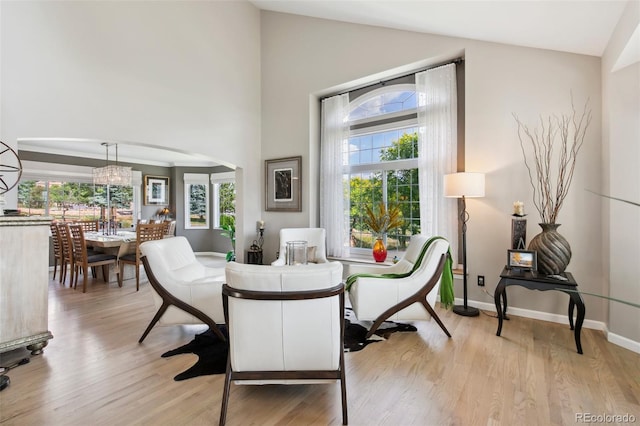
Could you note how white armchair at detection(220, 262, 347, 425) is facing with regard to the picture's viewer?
facing away from the viewer

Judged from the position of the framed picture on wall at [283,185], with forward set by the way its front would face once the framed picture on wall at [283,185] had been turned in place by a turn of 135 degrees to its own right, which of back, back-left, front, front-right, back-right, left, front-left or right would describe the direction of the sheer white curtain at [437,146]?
back-right

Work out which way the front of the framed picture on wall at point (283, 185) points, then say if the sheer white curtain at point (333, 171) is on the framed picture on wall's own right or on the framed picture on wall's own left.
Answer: on the framed picture on wall's own left

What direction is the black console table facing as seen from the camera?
toward the camera

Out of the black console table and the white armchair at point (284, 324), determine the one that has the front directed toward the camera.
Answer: the black console table

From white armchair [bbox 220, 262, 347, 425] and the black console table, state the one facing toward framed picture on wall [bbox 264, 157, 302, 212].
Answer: the white armchair

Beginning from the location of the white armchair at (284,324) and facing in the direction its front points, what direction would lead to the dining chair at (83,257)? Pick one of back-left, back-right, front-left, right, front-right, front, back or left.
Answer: front-left

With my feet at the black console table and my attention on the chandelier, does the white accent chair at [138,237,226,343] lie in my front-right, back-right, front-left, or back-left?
front-left

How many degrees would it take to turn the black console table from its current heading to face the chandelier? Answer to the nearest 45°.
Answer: approximately 90° to its right

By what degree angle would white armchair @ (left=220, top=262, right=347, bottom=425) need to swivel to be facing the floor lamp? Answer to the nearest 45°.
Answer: approximately 45° to its right

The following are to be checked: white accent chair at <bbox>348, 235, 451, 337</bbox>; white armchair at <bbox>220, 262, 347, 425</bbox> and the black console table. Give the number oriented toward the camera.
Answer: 1

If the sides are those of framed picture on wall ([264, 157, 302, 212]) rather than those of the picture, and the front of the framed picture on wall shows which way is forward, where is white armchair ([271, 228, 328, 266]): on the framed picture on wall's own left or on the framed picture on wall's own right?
on the framed picture on wall's own left

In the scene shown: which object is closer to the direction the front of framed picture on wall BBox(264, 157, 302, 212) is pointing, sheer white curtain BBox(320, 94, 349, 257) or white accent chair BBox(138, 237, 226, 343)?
the white accent chair

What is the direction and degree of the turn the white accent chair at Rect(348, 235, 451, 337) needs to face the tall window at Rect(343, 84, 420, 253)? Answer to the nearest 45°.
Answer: approximately 90° to its right

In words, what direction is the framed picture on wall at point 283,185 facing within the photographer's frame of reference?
facing the viewer and to the left of the viewer
